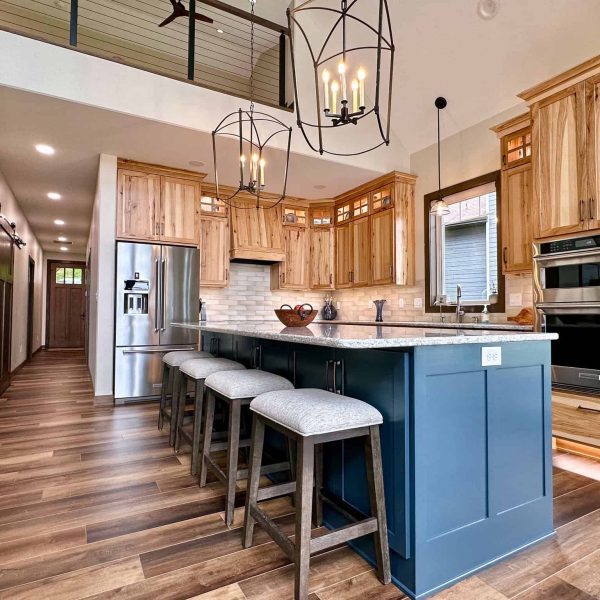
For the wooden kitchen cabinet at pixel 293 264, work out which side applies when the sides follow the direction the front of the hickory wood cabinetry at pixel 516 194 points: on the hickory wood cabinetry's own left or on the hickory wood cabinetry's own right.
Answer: on the hickory wood cabinetry's own right

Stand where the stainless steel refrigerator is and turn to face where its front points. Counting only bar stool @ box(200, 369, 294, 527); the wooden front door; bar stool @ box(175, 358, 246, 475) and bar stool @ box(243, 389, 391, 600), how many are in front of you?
3

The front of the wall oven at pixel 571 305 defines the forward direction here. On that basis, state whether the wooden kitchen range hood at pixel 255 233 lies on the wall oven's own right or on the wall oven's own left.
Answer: on the wall oven's own right

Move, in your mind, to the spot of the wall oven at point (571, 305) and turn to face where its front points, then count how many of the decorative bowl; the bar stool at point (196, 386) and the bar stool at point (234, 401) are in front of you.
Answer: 3

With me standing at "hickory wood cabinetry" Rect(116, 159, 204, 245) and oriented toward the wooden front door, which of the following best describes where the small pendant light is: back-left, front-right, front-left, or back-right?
back-right

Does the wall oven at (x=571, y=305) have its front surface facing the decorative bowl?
yes

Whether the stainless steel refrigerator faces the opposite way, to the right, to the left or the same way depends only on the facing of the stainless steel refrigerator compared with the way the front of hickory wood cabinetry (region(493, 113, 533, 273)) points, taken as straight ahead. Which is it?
to the left

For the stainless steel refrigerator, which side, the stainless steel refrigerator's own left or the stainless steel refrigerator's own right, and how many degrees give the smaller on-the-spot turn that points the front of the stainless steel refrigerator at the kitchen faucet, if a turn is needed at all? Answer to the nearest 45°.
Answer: approximately 45° to the stainless steel refrigerator's own left

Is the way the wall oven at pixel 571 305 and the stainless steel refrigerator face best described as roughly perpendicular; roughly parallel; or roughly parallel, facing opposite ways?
roughly perpendicular

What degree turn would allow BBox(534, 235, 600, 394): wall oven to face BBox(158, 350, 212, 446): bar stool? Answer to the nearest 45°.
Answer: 0° — it already faces it
